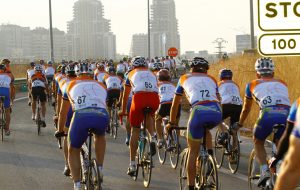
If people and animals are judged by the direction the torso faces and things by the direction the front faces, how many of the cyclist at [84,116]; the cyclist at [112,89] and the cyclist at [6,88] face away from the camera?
3

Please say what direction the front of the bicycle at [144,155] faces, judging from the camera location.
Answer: facing away from the viewer

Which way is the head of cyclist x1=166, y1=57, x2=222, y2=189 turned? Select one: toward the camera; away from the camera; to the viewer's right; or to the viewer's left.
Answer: away from the camera

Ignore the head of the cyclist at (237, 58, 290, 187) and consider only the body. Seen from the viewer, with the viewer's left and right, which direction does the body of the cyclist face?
facing away from the viewer and to the left of the viewer

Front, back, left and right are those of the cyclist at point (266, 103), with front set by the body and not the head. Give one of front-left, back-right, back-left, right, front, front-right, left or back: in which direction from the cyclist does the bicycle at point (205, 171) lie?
left

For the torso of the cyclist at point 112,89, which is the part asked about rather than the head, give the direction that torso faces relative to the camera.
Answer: away from the camera

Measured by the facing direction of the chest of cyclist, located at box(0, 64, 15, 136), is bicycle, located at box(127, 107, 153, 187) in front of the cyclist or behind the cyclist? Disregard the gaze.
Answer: behind

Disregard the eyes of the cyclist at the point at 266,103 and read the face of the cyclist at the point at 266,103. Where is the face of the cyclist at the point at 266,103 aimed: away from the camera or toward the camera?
away from the camera

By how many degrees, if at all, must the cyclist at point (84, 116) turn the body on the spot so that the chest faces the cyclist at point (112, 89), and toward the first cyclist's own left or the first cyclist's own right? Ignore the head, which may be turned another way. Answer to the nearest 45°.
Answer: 0° — they already face them

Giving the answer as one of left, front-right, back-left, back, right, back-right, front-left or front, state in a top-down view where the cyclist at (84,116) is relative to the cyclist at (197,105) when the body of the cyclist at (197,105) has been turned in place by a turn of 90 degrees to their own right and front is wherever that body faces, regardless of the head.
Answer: back-left

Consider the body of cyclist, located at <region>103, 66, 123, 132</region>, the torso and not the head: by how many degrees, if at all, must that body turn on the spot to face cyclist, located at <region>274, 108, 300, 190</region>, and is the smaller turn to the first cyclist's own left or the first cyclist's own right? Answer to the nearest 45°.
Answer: approximately 180°

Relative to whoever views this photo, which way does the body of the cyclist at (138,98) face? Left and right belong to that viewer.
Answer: facing away from the viewer and to the left of the viewer

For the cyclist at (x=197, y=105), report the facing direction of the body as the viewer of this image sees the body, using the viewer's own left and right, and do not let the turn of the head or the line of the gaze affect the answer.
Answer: facing away from the viewer and to the left of the viewer

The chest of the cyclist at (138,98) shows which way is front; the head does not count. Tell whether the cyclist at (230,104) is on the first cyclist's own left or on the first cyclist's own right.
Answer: on the first cyclist's own right

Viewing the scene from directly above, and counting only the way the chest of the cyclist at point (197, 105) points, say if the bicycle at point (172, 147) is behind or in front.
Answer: in front

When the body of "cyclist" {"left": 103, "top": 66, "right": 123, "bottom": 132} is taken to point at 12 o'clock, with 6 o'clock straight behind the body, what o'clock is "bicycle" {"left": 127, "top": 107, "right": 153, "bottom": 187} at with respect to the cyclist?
The bicycle is roughly at 6 o'clock from the cyclist.
